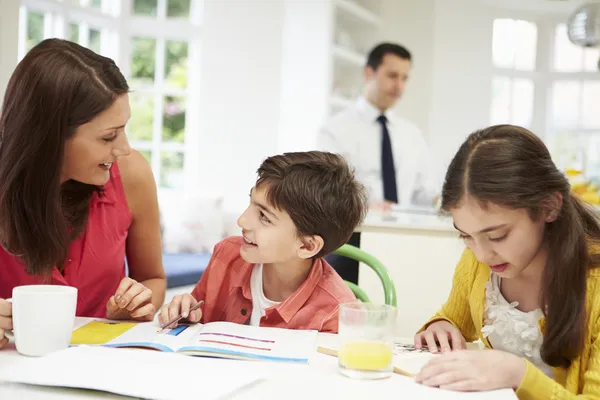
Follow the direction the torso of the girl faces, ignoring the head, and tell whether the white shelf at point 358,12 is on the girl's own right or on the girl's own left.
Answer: on the girl's own right

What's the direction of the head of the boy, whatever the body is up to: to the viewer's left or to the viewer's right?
to the viewer's left

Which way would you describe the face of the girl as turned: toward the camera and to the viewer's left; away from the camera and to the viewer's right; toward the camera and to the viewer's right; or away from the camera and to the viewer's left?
toward the camera and to the viewer's left

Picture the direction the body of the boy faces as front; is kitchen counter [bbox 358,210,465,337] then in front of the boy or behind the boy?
behind

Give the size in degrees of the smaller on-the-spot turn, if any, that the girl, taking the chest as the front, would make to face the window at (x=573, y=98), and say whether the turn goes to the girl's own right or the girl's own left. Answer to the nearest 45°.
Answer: approximately 135° to the girl's own right

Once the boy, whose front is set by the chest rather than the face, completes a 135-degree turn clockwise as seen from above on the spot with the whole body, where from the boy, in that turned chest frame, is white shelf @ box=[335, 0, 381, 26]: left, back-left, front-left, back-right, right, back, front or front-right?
front

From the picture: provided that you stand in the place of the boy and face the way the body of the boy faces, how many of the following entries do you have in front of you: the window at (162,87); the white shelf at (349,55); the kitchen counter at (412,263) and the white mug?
1

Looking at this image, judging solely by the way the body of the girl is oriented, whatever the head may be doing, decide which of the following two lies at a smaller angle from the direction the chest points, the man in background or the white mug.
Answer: the white mug

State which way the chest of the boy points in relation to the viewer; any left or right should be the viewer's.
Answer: facing the viewer and to the left of the viewer

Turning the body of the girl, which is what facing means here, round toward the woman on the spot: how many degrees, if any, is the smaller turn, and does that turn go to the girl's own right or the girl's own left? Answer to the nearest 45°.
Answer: approximately 45° to the girl's own right

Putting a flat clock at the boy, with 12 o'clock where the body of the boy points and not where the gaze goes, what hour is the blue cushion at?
The blue cushion is roughly at 4 o'clock from the boy.

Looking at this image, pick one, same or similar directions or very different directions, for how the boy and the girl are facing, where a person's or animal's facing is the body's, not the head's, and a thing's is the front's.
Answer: same or similar directions

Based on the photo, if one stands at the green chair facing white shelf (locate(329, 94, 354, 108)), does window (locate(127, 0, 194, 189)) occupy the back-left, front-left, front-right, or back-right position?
front-left

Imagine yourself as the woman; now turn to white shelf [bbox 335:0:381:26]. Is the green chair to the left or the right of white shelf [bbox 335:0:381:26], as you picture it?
right

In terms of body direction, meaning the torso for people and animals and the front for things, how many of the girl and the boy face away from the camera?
0
